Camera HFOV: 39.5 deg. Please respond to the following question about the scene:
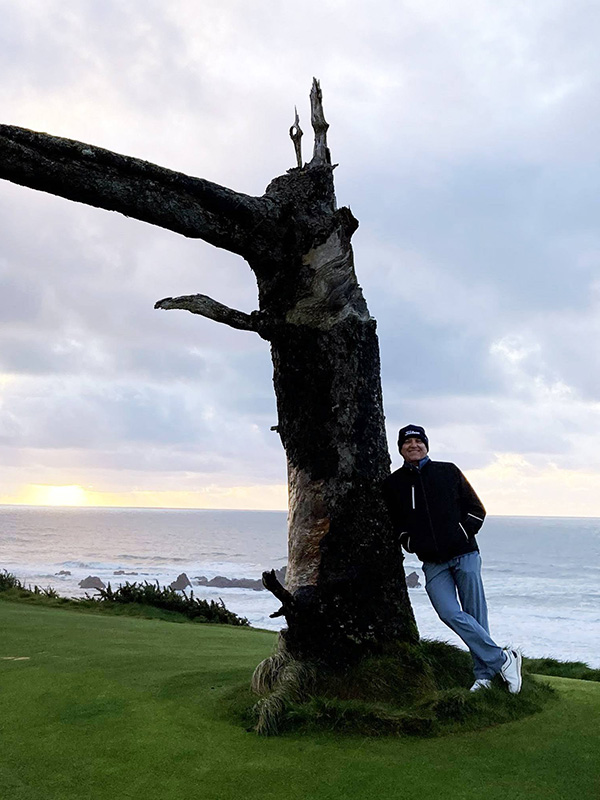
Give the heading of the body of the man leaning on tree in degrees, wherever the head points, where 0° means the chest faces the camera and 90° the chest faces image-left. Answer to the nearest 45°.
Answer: approximately 0°
